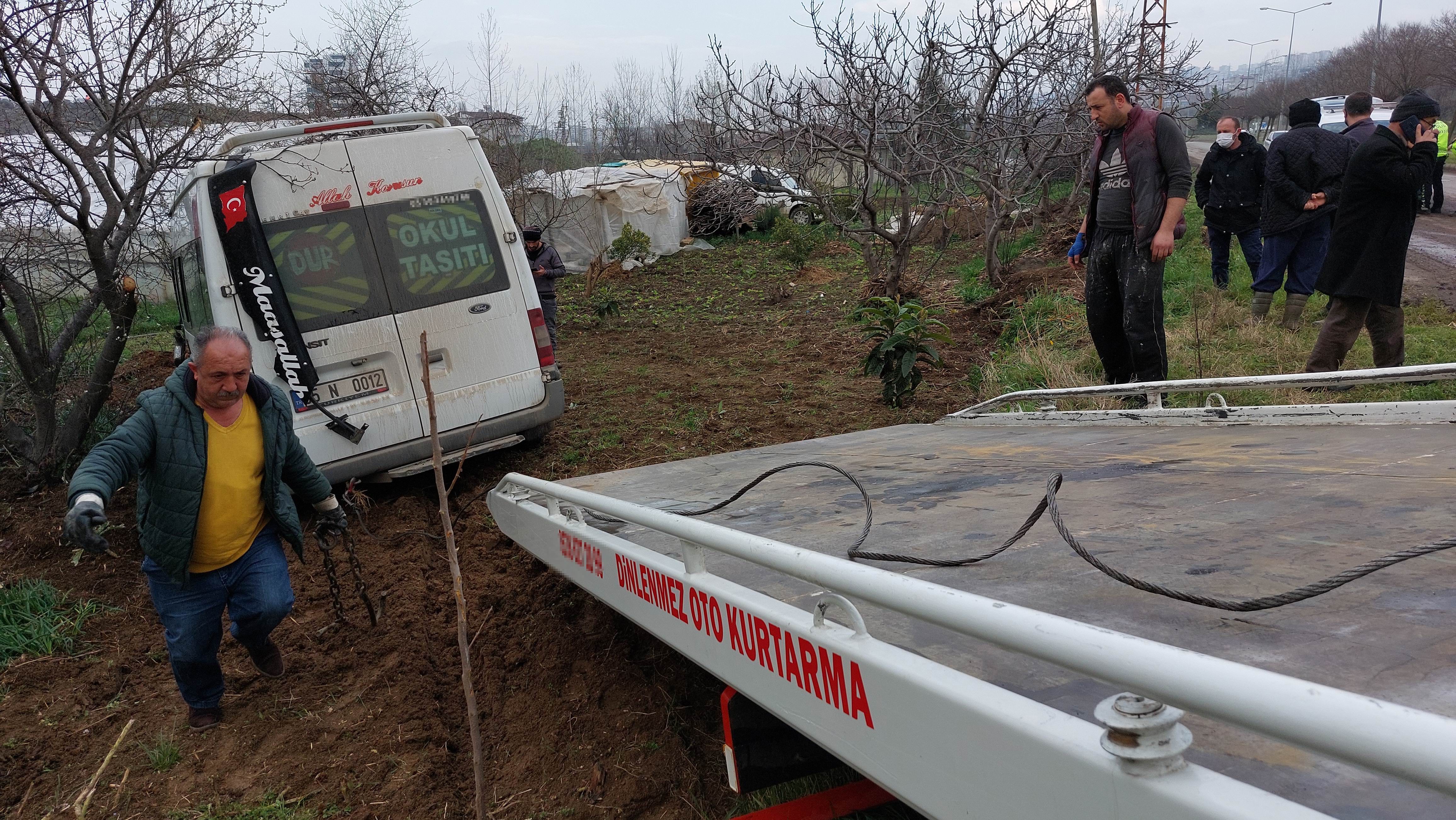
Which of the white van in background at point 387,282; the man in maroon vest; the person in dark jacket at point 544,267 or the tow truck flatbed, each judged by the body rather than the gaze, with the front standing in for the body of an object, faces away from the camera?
the white van in background

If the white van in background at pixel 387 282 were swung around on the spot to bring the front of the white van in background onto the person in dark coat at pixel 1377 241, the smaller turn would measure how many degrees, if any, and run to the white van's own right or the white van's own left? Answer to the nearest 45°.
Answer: approximately 135° to the white van's own right

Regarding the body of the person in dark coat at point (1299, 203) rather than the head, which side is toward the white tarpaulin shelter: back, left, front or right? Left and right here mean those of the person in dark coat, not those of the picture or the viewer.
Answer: front

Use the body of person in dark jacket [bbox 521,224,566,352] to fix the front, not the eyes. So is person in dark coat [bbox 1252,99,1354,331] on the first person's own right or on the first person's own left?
on the first person's own left

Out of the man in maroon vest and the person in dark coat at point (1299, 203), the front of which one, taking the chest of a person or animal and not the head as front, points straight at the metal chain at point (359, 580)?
the man in maroon vest

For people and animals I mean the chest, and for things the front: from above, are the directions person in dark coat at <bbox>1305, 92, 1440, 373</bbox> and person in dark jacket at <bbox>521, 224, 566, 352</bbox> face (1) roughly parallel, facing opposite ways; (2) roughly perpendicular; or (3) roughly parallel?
roughly perpendicular

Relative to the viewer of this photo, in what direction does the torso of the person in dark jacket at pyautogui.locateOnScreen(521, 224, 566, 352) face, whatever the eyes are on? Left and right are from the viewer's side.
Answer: facing the viewer and to the left of the viewer

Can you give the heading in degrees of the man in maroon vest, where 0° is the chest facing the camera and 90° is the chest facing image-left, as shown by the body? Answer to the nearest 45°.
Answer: approximately 45°

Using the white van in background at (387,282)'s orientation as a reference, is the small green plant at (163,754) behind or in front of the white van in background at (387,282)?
behind

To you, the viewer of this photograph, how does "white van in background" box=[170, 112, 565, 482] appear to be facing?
facing away from the viewer

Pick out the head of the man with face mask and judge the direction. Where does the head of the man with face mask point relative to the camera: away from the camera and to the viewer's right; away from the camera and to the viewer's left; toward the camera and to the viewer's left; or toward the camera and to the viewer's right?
toward the camera and to the viewer's left

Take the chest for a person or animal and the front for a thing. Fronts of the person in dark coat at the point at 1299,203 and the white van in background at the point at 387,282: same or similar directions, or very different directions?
same or similar directions

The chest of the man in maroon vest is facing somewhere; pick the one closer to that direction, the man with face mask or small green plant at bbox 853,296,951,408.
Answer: the small green plant

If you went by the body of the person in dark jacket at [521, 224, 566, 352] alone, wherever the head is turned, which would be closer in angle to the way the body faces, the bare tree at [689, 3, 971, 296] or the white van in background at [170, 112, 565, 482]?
the white van in background
